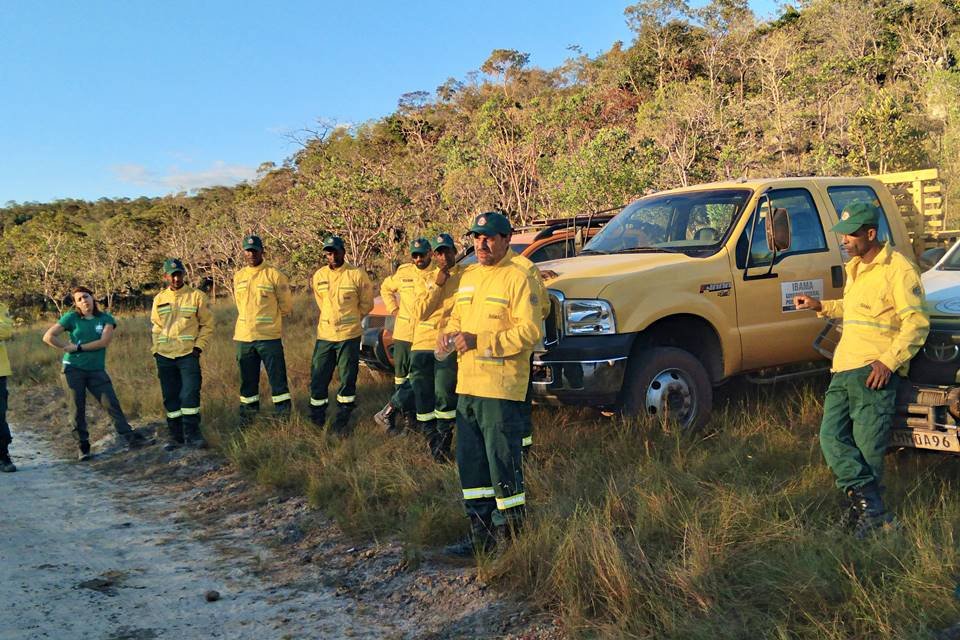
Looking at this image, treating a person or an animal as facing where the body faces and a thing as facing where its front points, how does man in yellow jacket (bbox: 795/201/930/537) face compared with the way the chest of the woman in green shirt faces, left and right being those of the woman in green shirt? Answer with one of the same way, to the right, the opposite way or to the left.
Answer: to the right

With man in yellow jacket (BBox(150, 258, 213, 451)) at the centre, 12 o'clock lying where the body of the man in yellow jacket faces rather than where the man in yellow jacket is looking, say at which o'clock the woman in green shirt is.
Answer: The woman in green shirt is roughly at 4 o'clock from the man in yellow jacket.

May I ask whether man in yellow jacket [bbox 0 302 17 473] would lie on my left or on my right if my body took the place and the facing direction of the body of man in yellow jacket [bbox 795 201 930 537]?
on my right

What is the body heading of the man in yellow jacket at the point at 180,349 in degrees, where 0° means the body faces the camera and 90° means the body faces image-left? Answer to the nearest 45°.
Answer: approximately 0°

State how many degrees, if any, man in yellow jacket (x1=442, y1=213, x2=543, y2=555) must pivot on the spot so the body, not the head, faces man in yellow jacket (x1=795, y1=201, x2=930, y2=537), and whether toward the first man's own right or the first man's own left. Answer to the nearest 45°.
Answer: approximately 135° to the first man's own left

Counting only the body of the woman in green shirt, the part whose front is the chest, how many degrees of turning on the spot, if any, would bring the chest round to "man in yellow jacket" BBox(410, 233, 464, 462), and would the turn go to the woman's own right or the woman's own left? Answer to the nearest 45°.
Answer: approximately 45° to the woman's own left

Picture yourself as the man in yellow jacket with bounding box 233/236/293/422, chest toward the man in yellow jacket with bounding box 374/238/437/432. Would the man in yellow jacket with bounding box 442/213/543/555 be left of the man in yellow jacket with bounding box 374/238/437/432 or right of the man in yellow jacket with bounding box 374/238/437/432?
right

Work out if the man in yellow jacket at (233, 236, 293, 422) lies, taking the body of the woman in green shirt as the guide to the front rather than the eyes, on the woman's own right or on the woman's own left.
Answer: on the woman's own left

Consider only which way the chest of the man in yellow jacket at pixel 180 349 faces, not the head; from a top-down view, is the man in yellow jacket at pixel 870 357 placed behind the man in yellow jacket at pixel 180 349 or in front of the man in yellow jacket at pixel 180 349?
in front

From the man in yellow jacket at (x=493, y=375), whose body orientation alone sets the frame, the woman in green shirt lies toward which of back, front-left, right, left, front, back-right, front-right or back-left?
right

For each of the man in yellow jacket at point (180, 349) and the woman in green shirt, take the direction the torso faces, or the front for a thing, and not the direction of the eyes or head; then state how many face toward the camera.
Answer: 2
